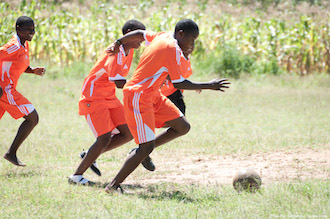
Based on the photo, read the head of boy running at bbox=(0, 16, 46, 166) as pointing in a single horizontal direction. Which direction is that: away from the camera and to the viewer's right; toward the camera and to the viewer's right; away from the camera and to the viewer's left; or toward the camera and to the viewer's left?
toward the camera and to the viewer's right

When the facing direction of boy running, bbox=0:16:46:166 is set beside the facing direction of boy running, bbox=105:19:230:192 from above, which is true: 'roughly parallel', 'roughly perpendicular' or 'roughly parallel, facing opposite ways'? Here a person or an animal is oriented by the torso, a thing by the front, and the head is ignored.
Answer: roughly parallel

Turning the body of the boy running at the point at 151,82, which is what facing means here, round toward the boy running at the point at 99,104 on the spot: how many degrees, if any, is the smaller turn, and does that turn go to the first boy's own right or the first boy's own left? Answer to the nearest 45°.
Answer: approximately 135° to the first boy's own left

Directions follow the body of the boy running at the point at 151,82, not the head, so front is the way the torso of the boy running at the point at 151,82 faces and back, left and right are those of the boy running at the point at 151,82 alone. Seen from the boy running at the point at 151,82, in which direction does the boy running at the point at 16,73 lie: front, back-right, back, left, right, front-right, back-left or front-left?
back-left

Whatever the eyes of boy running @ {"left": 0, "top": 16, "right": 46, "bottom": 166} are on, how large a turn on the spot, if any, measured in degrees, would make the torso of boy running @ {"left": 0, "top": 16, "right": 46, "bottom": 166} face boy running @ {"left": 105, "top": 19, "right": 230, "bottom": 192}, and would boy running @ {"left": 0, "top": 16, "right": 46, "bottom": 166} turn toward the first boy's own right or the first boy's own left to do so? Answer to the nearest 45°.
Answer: approximately 45° to the first boy's own right

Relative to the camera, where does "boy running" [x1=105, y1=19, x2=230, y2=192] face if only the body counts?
to the viewer's right

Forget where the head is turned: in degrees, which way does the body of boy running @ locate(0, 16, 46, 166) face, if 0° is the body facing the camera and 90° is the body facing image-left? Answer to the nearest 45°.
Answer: approximately 270°

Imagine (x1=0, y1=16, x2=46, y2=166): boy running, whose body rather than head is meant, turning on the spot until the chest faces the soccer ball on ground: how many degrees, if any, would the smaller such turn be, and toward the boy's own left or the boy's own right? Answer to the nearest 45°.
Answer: approximately 45° to the boy's own right

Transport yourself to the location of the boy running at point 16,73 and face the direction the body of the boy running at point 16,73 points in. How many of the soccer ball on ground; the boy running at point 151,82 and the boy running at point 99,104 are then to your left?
0

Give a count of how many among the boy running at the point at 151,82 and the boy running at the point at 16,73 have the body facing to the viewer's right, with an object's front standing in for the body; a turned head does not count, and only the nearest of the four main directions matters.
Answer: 2
